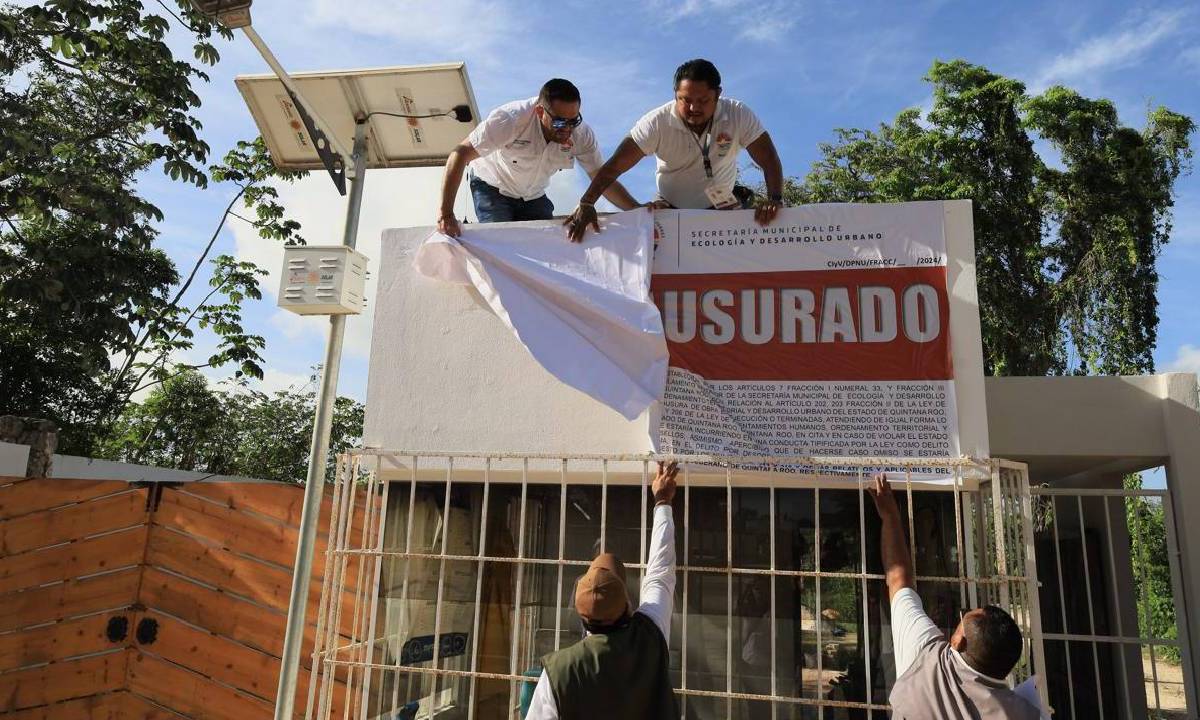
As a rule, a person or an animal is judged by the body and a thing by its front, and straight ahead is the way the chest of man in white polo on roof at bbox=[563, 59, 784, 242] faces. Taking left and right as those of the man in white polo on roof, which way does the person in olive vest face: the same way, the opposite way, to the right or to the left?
the opposite way

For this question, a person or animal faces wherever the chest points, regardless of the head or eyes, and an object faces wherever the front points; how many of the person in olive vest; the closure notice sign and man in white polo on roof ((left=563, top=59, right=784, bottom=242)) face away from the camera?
1

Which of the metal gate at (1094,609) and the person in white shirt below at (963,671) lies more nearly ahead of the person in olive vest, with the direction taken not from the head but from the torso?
the metal gate

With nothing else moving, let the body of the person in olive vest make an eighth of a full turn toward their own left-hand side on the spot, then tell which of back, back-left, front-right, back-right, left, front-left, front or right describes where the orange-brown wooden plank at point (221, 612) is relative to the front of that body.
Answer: front

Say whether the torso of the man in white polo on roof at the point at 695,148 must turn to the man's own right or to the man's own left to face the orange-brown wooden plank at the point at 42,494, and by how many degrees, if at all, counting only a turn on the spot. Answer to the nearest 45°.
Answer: approximately 90° to the man's own right

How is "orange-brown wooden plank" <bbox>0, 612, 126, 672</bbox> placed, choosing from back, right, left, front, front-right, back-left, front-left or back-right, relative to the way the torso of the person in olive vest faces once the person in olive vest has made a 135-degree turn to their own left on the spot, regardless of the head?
right

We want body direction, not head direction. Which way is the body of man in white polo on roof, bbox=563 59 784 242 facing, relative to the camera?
toward the camera

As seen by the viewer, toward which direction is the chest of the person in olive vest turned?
away from the camera

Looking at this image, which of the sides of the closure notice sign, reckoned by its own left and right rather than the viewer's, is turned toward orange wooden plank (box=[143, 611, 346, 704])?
right

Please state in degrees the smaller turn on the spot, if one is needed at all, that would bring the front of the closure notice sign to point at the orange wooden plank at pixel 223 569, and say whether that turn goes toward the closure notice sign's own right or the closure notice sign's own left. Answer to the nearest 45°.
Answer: approximately 90° to the closure notice sign's own right

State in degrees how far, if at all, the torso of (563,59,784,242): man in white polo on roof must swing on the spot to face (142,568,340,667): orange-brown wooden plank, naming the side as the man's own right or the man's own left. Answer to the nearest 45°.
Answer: approximately 90° to the man's own right

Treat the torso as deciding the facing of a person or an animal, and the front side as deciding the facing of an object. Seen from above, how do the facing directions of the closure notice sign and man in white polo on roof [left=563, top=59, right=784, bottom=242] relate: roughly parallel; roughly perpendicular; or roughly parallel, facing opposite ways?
roughly parallel

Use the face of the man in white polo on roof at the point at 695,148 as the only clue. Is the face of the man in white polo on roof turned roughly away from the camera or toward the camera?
toward the camera

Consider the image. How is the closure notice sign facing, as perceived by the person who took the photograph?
facing the viewer

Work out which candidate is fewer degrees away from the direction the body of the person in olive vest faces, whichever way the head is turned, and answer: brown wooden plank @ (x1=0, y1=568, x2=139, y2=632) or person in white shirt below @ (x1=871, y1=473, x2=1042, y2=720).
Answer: the brown wooden plank
